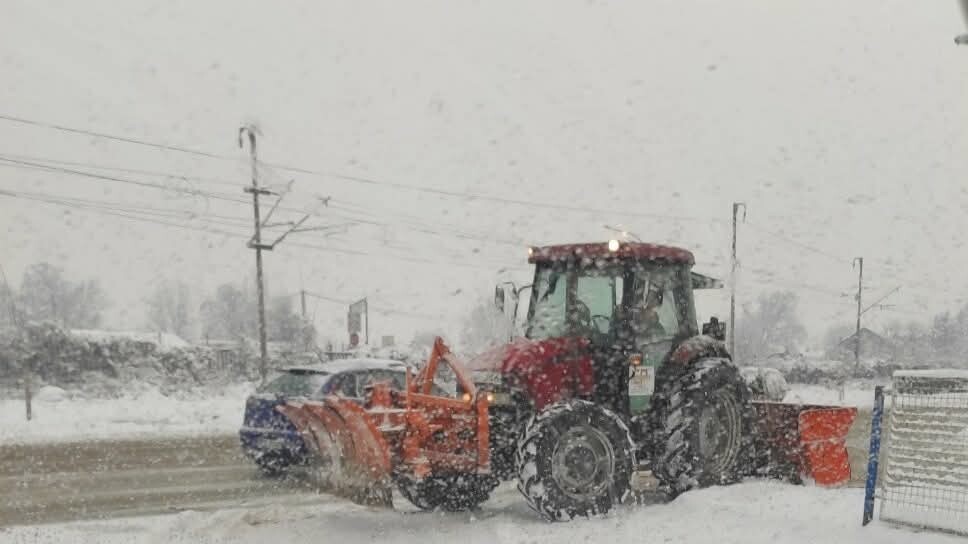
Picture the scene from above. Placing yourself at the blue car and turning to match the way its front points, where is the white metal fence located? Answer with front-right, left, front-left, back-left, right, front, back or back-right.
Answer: left

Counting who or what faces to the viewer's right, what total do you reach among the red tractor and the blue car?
0

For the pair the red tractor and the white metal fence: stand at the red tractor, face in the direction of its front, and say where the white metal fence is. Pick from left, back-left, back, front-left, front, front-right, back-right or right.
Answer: left

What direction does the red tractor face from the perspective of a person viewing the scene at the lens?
facing the viewer and to the left of the viewer

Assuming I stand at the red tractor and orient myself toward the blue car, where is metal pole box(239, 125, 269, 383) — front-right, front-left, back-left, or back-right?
front-right

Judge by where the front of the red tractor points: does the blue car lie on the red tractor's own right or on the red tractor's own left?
on the red tractor's own right

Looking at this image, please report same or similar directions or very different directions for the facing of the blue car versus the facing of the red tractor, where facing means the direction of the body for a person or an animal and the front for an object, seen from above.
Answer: same or similar directions
